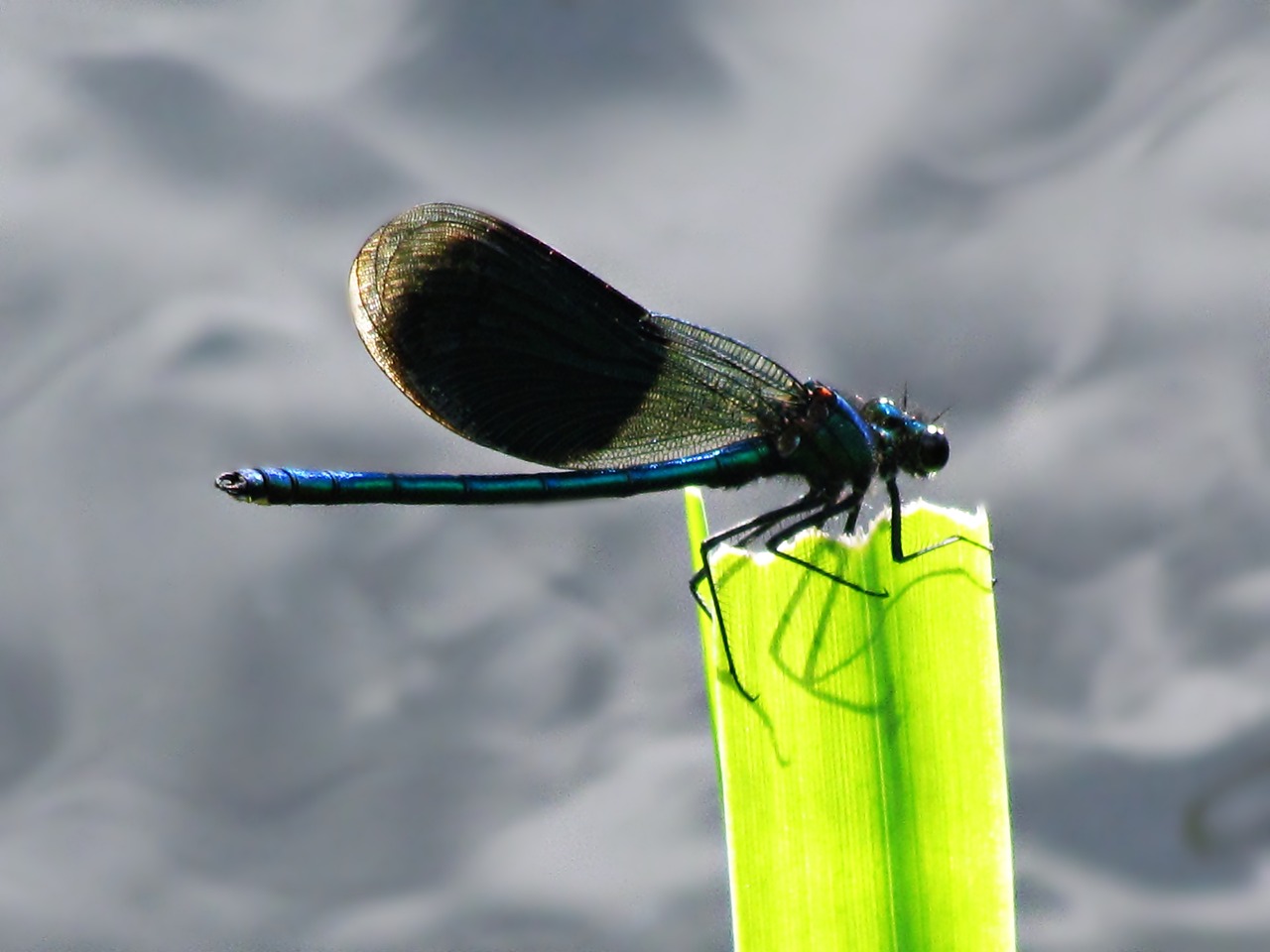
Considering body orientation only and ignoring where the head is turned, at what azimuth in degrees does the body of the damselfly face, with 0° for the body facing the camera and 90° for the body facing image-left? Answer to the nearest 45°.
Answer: approximately 270°
